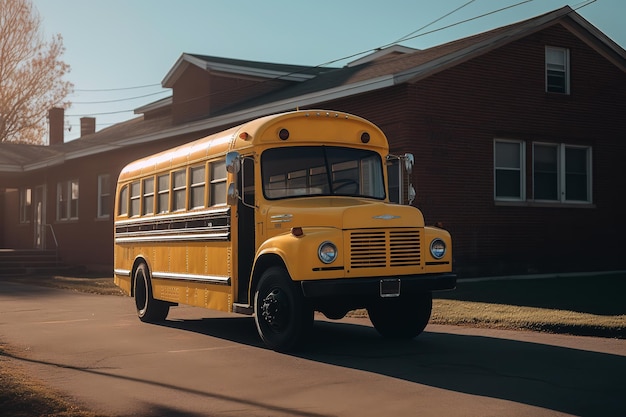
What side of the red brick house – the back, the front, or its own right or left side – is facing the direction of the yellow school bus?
front

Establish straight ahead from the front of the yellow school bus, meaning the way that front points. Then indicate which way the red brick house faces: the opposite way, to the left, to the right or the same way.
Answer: to the right

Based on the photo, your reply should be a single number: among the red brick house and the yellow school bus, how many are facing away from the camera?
0

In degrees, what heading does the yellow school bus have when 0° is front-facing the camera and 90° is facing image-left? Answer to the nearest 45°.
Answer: approximately 315°

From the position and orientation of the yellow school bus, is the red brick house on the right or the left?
on its left

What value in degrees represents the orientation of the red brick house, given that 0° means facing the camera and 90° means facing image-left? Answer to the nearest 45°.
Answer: approximately 45°
